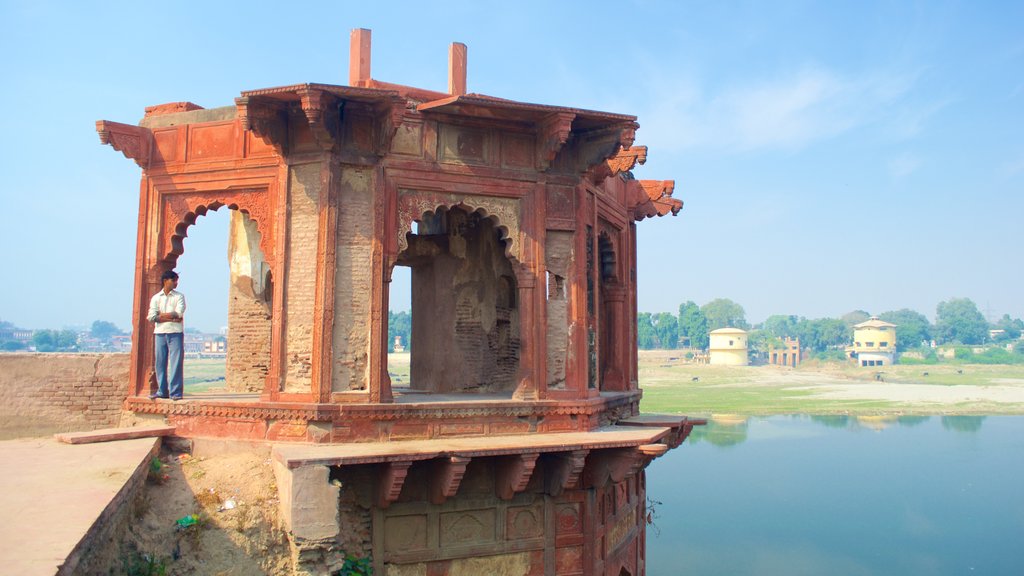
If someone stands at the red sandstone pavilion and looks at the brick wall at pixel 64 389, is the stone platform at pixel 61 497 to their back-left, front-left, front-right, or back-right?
front-left

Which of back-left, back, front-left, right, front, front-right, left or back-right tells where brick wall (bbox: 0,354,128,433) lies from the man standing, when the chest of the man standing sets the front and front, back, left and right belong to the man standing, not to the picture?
back-right

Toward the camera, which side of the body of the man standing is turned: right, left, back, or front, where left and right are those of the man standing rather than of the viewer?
front

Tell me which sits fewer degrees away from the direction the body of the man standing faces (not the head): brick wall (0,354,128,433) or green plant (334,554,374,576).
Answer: the green plant

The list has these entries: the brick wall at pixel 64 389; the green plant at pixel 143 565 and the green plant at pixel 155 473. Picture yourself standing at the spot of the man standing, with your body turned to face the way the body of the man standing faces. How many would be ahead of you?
2

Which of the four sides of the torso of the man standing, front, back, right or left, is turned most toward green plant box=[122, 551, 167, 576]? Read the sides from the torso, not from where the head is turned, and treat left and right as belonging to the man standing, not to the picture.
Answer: front

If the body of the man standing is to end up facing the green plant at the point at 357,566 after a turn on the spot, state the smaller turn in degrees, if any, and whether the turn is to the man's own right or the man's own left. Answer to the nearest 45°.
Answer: approximately 45° to the man's own left

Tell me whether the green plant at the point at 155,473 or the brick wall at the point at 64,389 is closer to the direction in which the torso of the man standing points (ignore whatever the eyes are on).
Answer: the green plant

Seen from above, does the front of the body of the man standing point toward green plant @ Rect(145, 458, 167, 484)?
yes

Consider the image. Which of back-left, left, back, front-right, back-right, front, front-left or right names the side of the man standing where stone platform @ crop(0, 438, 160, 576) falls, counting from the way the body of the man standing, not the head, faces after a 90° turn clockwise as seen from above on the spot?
left
